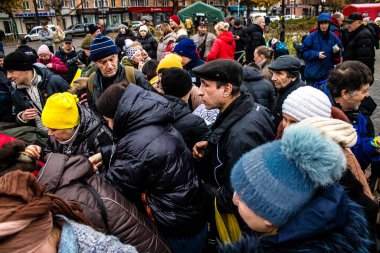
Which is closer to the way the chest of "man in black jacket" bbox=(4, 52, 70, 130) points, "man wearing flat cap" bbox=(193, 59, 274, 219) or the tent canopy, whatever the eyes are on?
the man wearing flat cap

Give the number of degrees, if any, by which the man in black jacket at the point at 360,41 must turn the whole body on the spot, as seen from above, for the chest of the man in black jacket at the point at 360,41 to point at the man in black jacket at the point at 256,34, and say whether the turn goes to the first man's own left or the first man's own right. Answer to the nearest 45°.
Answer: approximately 45° to the first man's own right

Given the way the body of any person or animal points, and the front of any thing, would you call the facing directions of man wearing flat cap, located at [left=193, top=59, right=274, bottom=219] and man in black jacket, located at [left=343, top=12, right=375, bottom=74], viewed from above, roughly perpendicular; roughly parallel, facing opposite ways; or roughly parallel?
roughly parallel

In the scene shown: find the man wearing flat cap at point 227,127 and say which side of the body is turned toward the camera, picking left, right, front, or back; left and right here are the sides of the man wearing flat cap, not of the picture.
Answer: left

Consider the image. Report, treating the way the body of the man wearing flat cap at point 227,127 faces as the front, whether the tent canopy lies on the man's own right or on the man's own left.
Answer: on the man's own right

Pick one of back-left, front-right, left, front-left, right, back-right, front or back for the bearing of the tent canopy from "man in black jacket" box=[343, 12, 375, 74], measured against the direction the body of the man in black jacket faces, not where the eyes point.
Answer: front-right

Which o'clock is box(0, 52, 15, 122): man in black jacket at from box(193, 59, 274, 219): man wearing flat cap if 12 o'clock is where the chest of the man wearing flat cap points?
The man in black jacket is roughly at 1 o'clock from the man wearing flat cap.

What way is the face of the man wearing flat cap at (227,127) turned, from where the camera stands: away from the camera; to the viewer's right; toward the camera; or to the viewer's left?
to the viewer's left

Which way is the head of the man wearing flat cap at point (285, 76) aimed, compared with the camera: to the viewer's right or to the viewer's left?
to the viewer's left

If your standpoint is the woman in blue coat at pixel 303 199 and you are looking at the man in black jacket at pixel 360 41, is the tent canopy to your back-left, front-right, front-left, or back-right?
front-left
